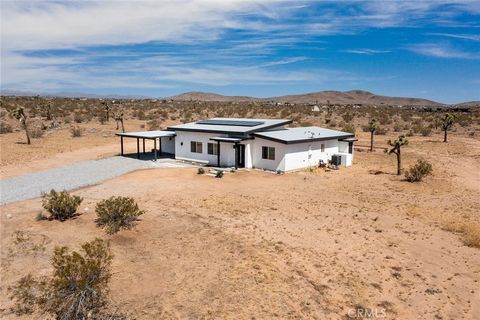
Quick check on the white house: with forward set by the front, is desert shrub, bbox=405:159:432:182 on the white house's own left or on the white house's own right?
on the white house's own left

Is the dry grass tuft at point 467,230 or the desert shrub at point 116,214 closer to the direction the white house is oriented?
the desert shrub

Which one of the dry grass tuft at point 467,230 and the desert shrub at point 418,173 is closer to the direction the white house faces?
the dry grass tuft

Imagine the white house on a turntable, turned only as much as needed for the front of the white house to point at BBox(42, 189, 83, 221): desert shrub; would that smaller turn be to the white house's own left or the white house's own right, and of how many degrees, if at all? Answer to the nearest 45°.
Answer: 0° — it already faces it

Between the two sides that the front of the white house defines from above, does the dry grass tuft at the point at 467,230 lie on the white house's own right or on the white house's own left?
on the white house's own left

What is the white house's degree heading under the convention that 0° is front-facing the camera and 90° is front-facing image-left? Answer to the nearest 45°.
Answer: approximately 45°

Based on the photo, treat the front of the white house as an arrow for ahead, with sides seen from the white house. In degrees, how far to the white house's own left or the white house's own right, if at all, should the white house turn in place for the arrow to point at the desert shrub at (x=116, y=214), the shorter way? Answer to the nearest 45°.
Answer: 0° — it already faces it
